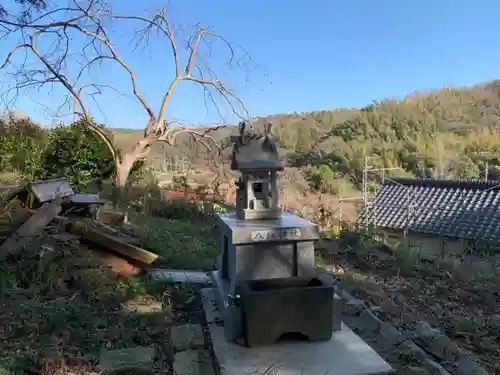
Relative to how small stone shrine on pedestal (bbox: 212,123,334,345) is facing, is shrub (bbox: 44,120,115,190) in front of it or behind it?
behind

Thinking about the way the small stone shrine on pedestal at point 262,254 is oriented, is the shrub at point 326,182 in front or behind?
behind

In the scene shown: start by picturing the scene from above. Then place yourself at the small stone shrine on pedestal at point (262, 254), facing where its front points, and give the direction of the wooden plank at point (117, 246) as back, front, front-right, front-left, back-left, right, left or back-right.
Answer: back-right

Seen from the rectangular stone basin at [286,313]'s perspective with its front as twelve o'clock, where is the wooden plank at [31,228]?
The wooden plank is roughly at 4 o'clock from the rectangular stone basin.

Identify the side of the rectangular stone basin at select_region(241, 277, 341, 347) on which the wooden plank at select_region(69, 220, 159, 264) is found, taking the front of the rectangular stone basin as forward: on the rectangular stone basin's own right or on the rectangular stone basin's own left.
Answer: on the rectangular stone basin's own right

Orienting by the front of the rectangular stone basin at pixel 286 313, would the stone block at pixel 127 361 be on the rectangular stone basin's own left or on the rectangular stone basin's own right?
on the rectangular stone basin's own right

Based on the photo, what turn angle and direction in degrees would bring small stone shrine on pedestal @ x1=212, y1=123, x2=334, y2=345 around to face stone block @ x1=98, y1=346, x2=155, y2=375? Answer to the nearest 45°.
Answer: approximately 45° to its right

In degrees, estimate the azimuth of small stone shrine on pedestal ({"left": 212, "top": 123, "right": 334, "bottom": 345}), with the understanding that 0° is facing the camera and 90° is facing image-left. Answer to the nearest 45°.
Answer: approximately 0°

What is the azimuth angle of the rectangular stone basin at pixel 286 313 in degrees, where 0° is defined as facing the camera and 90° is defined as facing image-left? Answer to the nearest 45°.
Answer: approximately 0°
